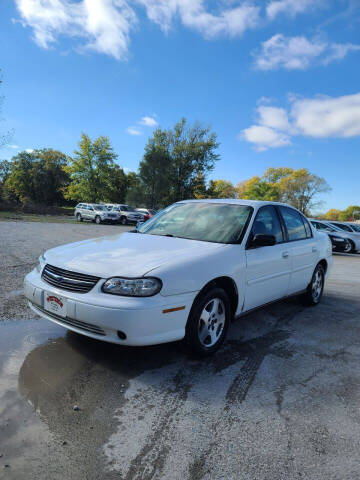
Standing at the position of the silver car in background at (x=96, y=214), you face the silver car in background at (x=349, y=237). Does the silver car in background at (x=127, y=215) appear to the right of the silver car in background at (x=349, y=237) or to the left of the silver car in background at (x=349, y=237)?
left

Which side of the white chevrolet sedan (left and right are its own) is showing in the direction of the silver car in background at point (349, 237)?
back

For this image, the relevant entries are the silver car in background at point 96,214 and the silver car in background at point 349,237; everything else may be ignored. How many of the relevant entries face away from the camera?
0

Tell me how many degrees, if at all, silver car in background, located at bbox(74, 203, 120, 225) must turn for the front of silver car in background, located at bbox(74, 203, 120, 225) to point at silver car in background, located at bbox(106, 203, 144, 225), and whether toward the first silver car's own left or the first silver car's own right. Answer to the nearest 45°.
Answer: approximately 45° to the first silver car's own left

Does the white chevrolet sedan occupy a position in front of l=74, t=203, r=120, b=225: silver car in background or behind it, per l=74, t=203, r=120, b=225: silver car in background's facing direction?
in front

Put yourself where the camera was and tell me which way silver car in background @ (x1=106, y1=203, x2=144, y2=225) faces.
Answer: facing the viewer and to the right of the viewer

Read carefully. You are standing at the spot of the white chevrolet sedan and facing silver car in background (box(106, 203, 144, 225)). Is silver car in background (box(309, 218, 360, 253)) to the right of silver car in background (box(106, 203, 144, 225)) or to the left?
right

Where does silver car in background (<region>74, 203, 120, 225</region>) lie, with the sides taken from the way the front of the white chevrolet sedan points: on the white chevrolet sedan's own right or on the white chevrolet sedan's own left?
on the white chevrolet sedan's own right

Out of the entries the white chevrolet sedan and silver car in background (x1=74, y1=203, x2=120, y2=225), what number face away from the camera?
0
